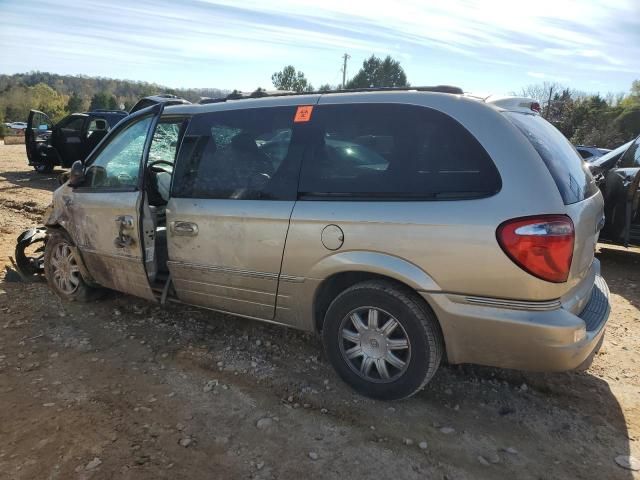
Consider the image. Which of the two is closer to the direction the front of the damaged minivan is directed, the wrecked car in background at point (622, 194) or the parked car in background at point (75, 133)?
the parked car in background

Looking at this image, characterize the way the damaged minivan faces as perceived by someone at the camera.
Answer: facing away from the viewer and to the left of the viewer

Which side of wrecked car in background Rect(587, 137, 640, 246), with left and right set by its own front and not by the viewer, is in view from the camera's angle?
left

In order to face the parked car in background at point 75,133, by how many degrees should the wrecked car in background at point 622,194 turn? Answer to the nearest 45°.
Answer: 0° — it already faces it

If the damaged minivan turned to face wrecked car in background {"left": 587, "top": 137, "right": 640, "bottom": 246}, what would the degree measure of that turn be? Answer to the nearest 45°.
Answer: approximately 90° to its right

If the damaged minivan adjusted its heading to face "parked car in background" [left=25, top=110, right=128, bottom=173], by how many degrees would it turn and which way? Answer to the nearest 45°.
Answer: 0° — it already faces it
